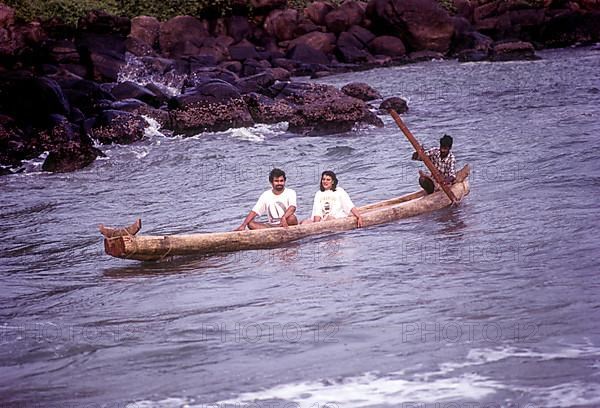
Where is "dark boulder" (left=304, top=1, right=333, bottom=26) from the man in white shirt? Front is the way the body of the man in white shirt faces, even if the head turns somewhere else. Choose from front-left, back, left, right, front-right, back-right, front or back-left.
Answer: back

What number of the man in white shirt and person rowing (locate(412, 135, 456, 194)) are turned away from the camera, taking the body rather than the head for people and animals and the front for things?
0

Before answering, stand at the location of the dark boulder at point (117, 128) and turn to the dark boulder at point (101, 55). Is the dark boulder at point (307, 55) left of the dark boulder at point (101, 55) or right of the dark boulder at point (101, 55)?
right

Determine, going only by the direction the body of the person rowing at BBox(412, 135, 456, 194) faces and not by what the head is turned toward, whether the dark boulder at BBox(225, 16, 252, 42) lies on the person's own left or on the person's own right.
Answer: on the person's own right

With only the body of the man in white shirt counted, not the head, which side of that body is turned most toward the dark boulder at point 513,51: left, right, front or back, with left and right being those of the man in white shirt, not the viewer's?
back

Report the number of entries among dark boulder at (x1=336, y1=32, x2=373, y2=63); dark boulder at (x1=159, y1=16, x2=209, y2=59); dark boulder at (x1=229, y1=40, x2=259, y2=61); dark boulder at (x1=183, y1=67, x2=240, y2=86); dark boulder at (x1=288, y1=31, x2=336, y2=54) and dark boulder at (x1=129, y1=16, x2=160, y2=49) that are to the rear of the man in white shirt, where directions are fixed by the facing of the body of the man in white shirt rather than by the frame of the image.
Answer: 6

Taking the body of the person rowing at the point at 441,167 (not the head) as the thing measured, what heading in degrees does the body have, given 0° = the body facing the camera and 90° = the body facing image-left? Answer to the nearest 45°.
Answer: approximately 45°

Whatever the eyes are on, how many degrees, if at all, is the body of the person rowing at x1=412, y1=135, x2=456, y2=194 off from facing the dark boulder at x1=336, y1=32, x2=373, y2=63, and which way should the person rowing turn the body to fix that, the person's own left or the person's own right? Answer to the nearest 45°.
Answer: approximately 135° to the person's own right

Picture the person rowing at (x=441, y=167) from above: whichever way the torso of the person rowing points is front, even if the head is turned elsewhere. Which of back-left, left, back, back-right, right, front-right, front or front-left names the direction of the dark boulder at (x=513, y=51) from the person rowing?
back-right

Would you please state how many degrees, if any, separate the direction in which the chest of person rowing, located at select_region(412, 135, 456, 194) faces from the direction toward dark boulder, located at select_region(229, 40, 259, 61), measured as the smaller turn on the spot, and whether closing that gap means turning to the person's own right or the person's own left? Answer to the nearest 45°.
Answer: approximately 135° to the person's own right

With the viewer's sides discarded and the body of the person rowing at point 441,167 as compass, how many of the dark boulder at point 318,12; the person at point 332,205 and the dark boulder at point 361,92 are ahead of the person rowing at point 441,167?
1

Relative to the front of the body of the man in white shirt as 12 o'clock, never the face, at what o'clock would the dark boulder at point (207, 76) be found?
The dark boulder is roughly at 6 o'clock from the man in white shirt.

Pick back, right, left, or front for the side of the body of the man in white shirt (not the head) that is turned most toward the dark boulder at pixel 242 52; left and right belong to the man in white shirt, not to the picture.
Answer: back

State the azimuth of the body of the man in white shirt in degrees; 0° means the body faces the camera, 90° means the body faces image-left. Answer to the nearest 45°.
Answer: approximately 0°

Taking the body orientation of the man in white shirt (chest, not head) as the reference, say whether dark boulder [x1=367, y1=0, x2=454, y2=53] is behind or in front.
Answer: behind

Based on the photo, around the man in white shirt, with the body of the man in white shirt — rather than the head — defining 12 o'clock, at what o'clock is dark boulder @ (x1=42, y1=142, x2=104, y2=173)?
The dark boulder is roughly at 5 o'clock from the man in white shirt.
